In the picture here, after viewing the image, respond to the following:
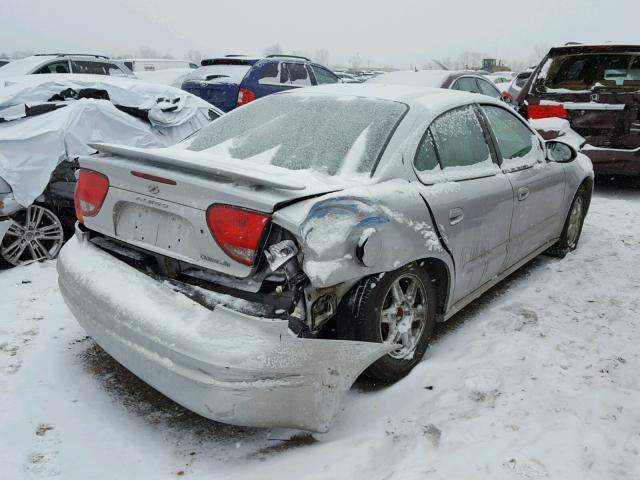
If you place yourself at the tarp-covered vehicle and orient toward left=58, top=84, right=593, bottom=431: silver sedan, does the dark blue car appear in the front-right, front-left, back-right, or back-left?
back-left

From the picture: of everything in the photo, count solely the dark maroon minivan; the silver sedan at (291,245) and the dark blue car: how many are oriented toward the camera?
0

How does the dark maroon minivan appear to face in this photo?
away from the camera

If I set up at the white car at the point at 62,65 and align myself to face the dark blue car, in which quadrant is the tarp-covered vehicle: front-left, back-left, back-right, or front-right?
front-right

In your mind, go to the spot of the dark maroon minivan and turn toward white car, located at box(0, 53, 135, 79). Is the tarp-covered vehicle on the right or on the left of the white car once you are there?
left

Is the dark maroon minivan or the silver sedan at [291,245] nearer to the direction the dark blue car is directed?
the dark maroon minivan

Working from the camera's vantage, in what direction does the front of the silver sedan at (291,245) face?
facing away from the viewer and to the right of the viewer

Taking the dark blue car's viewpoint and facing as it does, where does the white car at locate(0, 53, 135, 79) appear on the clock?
The white car is roughly at 8 o'clock from the dark blue car.

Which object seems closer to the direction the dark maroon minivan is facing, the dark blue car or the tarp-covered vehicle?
the dark blue car

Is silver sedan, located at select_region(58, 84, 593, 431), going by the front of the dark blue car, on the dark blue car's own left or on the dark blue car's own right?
on the dark blue car's own right

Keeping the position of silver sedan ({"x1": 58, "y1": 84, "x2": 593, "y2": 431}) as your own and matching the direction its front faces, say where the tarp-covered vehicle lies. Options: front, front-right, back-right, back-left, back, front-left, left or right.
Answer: left

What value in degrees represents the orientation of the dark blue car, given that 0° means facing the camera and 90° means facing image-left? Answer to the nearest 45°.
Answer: approximately 225°

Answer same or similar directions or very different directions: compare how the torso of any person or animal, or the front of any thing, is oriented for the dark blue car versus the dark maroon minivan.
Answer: same or similar directions

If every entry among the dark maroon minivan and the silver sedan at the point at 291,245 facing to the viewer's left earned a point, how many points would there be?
0

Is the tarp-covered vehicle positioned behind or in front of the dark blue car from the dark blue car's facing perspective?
behind

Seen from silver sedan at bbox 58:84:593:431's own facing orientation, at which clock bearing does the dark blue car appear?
The dark blue car is roughly at 10 o'clock from the silver sedan.

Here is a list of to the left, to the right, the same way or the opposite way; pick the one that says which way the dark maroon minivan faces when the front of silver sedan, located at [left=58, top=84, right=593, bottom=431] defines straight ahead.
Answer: the same way

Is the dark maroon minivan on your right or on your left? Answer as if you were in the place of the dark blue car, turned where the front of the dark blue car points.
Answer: on your right

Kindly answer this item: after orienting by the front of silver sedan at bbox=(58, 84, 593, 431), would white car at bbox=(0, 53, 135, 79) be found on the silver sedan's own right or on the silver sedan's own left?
on the silver sedan's own left
